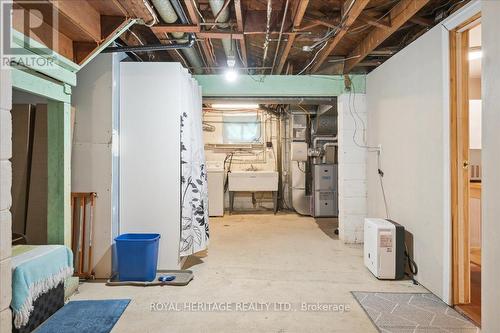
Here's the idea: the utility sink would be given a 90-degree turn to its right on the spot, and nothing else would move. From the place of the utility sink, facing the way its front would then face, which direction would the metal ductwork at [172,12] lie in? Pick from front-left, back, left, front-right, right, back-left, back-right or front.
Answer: left

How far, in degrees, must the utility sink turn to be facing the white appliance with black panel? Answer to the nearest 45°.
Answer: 0° — it already faces it

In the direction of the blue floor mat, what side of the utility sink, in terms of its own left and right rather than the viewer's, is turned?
front

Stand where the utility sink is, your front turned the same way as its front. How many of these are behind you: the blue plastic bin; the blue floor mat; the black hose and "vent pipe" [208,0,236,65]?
0

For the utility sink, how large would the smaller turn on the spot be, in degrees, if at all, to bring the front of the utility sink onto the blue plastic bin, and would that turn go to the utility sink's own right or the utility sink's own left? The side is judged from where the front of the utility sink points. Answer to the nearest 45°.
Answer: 0° — it already faces it

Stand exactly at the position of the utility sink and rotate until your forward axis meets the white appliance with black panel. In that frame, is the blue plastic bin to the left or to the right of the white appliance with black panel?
right

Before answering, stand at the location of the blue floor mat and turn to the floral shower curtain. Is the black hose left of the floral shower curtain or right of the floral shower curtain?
right

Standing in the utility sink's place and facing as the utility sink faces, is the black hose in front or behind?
in front

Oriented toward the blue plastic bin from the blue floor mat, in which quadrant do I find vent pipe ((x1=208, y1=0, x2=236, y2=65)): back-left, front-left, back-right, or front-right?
front-right

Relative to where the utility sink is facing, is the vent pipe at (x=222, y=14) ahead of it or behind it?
ahead
